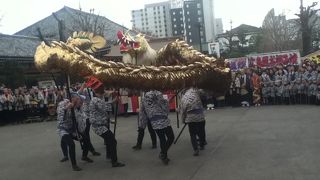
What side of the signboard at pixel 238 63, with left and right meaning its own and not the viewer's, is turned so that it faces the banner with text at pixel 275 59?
left

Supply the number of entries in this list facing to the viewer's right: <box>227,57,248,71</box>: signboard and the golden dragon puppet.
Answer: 0

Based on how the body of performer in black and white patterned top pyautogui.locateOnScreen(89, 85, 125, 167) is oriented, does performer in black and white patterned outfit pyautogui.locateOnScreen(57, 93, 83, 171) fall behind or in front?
behind

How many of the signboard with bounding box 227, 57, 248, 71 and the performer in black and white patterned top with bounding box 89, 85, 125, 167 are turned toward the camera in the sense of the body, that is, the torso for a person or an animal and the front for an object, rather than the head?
1

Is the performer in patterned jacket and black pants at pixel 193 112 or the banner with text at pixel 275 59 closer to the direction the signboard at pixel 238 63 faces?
the performer in patterned jacket and black pants

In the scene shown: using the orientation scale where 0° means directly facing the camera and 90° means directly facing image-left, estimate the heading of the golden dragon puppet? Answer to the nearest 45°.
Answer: approximately 90°

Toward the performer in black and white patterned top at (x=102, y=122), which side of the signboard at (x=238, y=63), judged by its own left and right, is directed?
front

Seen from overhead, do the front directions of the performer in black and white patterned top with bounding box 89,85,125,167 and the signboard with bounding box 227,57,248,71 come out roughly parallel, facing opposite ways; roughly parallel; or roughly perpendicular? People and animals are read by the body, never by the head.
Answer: roughly perpendicular

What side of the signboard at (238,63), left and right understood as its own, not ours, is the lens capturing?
front
